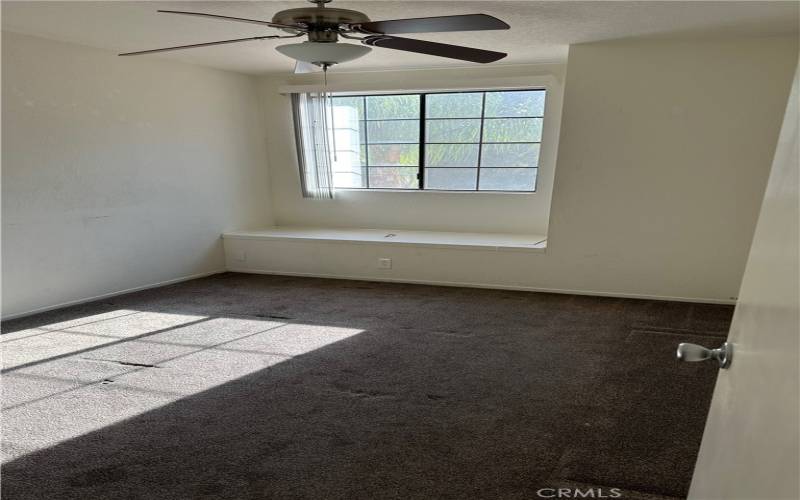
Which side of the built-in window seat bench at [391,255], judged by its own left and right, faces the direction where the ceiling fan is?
front

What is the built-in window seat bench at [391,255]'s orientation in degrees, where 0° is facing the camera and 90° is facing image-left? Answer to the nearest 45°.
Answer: approximately 0°

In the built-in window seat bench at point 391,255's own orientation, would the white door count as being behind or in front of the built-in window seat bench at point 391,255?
in front
